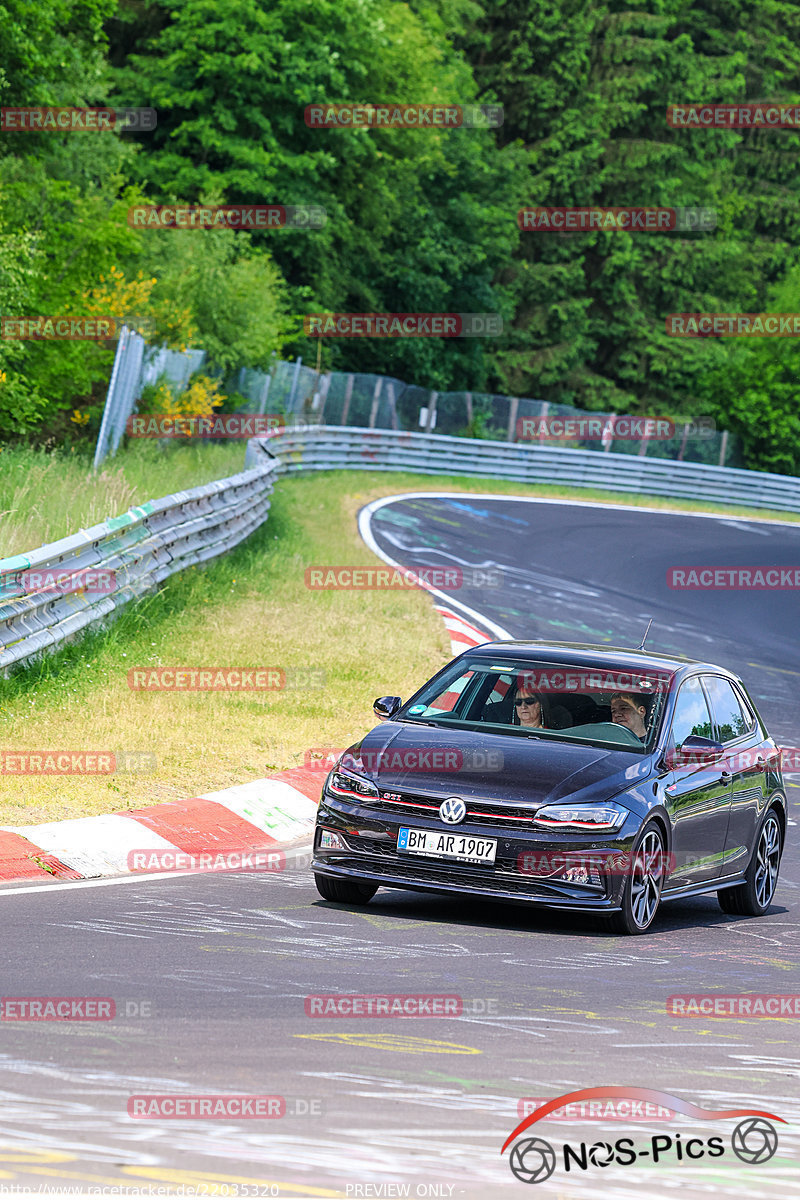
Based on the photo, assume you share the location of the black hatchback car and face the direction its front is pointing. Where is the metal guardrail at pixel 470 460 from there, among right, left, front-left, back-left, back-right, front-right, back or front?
back-right

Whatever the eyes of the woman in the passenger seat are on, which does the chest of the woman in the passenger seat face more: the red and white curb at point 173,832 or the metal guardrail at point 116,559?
the red and white curb

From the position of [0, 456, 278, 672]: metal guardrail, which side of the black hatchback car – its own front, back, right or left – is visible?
right

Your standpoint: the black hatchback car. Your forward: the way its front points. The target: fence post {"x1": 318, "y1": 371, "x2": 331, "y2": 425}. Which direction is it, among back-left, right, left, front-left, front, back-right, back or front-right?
back-right

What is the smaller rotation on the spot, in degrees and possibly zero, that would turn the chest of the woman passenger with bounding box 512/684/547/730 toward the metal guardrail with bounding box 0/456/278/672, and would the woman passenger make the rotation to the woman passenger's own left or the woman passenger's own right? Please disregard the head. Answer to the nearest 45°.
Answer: approximately 90° to the woman passenger's own right

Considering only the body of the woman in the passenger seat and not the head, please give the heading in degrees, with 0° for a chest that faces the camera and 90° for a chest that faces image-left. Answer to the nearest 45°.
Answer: approximately 45°

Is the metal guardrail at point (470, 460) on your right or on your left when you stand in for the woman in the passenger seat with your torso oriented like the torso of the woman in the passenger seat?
on your right
